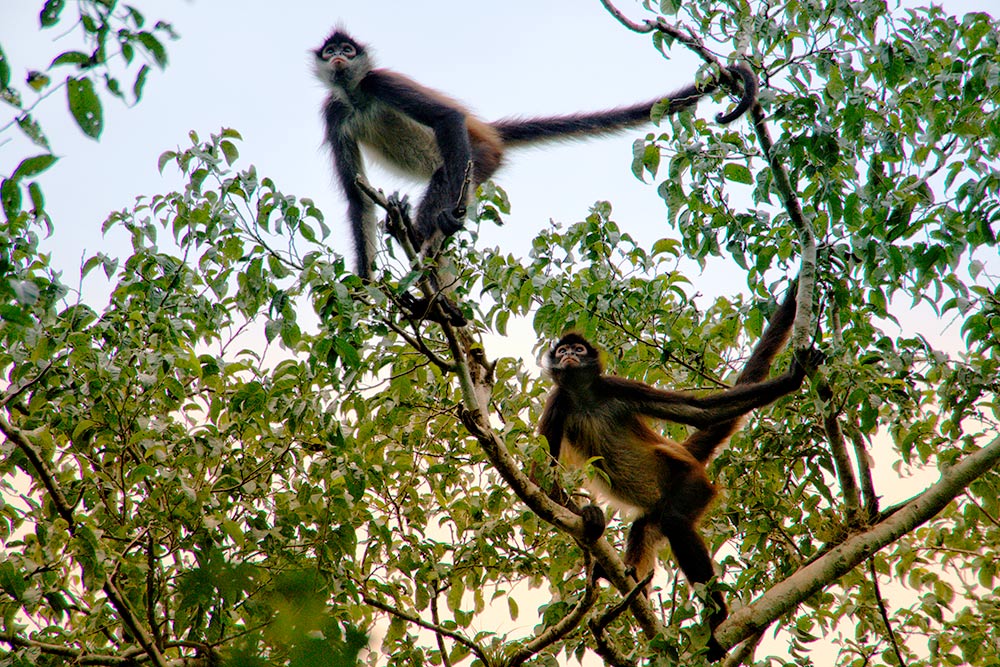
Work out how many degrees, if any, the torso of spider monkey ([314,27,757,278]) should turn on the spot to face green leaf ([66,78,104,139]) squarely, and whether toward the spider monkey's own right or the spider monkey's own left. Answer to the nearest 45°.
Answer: approximately 45° to the spider monkey's own left

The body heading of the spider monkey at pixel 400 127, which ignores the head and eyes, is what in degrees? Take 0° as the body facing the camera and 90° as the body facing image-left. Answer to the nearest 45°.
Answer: approximately 45°

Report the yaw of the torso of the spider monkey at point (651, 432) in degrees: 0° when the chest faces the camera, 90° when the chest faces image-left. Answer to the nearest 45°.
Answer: approximately 45°

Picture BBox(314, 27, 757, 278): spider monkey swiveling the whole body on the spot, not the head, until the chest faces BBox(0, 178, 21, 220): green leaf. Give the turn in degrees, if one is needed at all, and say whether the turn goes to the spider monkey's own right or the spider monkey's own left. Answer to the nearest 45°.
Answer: approximately 45° to the spider monkey's own left
